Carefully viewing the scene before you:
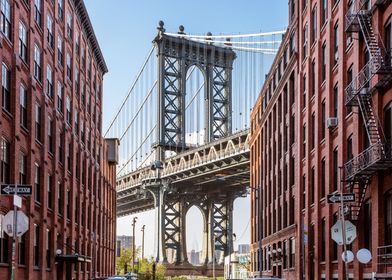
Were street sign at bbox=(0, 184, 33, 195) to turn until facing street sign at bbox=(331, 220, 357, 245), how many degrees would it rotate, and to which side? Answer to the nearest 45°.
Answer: approximately 135° to its left

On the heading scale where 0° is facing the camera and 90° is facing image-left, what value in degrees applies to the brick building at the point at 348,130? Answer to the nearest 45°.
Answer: approximately 45°
